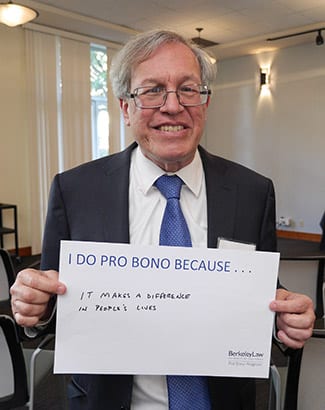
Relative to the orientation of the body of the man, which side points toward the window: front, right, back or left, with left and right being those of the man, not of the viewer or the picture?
back

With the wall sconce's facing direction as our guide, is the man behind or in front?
in front

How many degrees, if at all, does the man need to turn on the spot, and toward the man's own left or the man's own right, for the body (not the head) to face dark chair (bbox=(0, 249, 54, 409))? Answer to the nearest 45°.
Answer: approximately 135° to the man's own right

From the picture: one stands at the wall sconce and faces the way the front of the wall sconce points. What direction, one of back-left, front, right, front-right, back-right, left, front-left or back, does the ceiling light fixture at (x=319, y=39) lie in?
left

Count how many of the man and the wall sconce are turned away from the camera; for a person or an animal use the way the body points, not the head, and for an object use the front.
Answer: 0

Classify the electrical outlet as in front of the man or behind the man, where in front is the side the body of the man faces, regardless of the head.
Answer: behind

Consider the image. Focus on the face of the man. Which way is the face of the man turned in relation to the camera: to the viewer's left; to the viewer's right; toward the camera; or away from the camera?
toward the camera

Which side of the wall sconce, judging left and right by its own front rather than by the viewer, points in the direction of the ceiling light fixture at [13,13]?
front

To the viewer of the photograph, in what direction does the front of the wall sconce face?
facing the viewer and to the left of the viewer

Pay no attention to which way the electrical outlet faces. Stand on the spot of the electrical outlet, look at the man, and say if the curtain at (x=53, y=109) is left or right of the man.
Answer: right

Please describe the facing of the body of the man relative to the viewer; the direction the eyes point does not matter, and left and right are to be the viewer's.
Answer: facing the viewer
